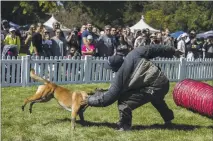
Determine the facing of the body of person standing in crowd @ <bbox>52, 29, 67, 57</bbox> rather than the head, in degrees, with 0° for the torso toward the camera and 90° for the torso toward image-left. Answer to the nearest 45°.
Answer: approximately 0°

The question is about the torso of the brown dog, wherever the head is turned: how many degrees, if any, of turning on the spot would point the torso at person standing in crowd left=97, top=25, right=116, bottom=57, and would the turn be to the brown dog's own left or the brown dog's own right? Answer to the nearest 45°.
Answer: approximately 90° to the brown dog's own left

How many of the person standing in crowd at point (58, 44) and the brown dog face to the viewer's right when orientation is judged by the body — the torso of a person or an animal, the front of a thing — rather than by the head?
1

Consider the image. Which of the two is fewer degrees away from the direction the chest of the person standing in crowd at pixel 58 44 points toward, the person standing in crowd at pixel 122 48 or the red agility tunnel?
the red agility tunnel

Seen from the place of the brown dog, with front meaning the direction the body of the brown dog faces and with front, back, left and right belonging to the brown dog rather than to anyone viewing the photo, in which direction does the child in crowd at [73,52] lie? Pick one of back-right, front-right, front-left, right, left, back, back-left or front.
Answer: left

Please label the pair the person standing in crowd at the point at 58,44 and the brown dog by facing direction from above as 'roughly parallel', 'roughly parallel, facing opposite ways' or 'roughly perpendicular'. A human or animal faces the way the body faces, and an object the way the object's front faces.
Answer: roughly perpendicular

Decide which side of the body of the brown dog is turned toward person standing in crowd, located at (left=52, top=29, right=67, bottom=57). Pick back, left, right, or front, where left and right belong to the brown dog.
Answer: left

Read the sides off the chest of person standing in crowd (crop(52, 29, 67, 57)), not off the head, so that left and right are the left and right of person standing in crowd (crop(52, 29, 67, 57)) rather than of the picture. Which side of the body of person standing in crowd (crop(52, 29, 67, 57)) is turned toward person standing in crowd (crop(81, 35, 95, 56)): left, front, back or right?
left

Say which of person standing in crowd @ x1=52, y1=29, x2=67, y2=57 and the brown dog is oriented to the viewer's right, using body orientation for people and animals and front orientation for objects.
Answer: the brown dog

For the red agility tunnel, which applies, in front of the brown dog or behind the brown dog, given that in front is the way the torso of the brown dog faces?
in front

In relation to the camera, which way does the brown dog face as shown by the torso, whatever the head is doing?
to the viewer's right

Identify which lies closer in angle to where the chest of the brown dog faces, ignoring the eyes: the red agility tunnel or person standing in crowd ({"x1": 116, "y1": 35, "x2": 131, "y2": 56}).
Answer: the red agility tunnel
